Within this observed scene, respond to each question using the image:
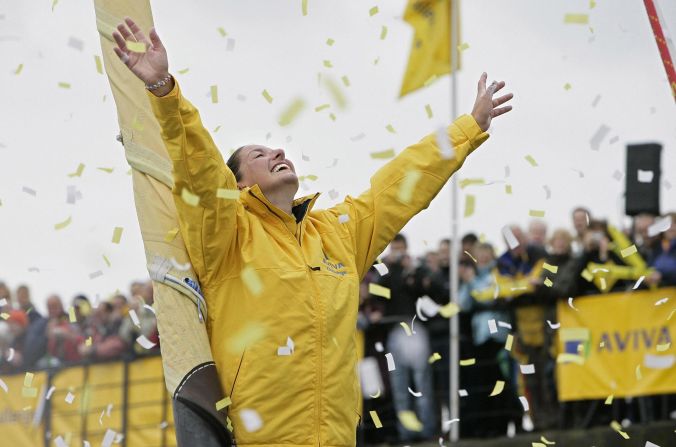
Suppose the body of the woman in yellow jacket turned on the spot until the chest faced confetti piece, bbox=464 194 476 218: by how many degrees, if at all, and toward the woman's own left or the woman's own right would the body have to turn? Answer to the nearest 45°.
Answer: approximately 90° to the woman's own left

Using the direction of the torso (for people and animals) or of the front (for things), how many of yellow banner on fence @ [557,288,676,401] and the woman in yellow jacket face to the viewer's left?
0

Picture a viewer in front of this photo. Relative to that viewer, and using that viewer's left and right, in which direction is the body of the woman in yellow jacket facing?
facing the viewer and to the right of the viewer

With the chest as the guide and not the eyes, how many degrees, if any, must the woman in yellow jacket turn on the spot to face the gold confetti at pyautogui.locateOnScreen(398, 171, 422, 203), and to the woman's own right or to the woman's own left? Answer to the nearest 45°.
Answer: approximately 90° to the woman's own left

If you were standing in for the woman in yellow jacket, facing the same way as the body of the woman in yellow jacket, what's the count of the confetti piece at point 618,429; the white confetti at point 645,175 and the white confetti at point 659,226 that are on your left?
3

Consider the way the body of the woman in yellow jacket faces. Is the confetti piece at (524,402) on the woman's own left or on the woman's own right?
on the woman's own left

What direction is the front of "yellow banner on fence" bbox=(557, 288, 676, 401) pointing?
toward the camera

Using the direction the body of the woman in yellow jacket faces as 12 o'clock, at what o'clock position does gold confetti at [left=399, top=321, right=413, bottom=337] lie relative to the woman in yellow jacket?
The gold confetti is roughly at 8 o'clock from the woman in yellow jacket.
